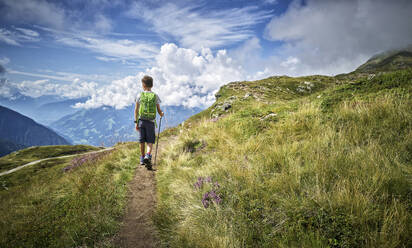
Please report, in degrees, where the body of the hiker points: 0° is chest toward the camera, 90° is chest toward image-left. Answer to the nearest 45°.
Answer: approximately 180°
